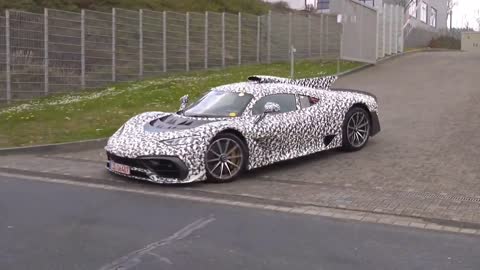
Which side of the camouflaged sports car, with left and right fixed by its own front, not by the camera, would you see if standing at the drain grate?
left

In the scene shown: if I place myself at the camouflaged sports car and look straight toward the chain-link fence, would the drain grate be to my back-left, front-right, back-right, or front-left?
back-right

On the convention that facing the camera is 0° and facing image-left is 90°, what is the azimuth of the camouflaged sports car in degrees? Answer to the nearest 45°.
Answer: approximately 45°

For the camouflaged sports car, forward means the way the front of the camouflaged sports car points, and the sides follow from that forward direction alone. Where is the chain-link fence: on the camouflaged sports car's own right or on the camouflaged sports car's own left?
on the camouflaged sports car's own right

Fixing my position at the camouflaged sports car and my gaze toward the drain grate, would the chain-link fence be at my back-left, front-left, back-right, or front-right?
back-left
